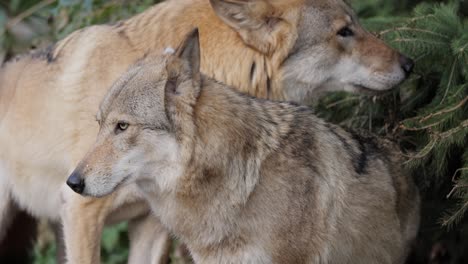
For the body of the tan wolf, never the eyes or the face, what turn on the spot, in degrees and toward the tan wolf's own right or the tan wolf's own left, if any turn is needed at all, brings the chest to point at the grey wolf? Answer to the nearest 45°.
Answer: approximately 90° to the tan wolf's own right

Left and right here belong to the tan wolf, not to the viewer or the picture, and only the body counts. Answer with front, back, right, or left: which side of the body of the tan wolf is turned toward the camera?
right
